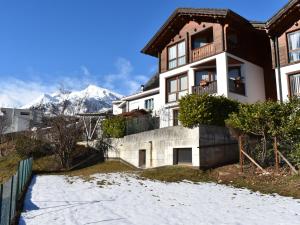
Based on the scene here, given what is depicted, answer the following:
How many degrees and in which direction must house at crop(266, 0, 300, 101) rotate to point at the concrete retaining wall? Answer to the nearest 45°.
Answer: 0° — it already faces it

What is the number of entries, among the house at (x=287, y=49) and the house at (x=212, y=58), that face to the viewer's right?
0

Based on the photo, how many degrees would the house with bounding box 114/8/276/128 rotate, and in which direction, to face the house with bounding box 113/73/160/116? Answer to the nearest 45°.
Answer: approximately 90° to its right

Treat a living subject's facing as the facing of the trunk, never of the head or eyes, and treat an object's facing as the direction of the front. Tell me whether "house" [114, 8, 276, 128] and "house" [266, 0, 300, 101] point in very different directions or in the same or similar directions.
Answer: same or similar directions

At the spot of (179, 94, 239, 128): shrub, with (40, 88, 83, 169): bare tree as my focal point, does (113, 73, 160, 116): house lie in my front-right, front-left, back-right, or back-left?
front-right

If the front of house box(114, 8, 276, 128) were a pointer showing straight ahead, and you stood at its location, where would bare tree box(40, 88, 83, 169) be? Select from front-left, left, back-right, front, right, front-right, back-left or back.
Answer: front-right

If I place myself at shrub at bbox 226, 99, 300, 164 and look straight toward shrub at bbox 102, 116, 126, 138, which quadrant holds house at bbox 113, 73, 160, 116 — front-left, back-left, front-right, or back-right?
front-right

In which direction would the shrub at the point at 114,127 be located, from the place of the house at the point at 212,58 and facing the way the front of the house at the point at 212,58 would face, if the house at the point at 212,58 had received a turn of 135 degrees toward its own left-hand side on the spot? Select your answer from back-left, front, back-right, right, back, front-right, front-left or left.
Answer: back

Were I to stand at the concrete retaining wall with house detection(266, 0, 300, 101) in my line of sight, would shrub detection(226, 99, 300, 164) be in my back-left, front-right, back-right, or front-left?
front-right

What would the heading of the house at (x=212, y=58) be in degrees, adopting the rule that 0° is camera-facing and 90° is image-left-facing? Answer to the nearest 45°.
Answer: approximately 45°
